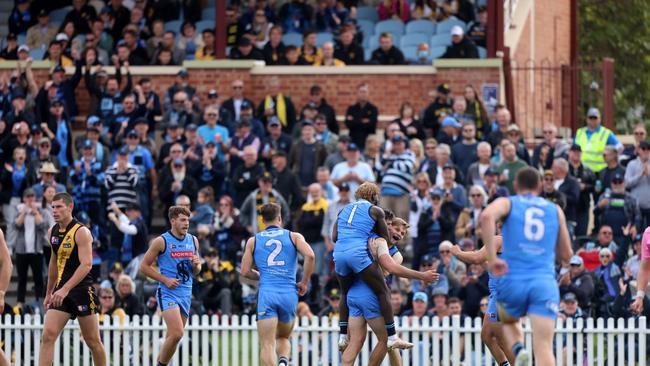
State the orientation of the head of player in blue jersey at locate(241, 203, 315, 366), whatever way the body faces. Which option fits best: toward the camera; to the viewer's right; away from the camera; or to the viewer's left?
away from the camera

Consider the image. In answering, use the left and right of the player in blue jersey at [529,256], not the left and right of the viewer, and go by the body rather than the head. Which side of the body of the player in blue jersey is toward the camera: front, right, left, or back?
back

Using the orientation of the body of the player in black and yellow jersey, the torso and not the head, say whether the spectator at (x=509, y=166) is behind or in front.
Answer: behind

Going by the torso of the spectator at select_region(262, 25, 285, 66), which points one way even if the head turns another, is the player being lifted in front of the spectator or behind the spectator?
in front

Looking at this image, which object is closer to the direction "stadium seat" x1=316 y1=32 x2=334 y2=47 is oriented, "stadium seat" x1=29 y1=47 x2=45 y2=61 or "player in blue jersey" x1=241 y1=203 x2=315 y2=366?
the player in blue jersey

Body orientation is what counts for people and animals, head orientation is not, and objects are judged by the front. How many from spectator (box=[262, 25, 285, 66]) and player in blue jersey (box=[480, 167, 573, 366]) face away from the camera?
1

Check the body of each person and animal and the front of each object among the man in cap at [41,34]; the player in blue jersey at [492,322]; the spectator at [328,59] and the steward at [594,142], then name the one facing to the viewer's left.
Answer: the player in blue jersey

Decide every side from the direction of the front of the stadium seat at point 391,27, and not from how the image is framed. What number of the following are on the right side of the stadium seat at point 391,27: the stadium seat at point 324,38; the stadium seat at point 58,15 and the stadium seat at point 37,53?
3

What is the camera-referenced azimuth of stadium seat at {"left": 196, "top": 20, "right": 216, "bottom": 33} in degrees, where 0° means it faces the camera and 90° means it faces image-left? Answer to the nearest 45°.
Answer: approximately 0°

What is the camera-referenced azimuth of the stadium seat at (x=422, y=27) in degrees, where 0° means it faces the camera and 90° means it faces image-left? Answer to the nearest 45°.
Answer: approximately 0°
